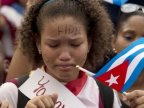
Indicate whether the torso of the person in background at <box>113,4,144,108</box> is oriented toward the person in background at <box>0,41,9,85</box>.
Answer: no
